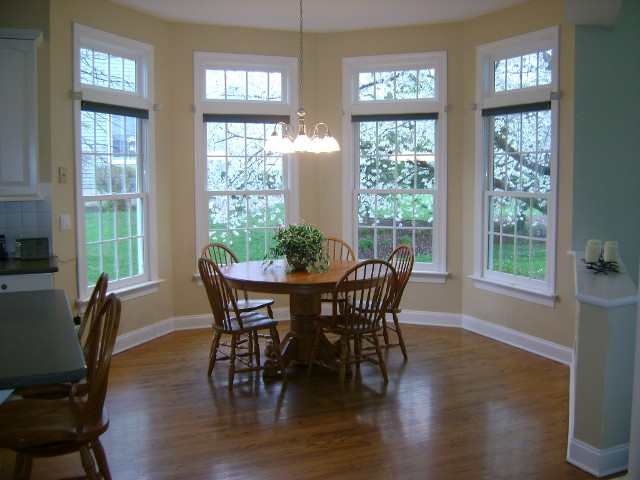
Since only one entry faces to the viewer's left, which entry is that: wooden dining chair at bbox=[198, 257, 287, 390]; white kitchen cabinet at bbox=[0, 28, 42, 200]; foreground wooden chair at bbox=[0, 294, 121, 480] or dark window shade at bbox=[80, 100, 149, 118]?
the foreground wooden chair

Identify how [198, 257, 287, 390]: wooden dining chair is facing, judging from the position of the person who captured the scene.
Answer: facing away from the viewer and to the right of the viewer

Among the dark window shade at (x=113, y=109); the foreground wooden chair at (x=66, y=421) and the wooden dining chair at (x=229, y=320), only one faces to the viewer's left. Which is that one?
the foreground wooden chair

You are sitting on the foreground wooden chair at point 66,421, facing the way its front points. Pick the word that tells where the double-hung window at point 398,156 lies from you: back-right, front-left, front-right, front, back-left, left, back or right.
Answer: back-right

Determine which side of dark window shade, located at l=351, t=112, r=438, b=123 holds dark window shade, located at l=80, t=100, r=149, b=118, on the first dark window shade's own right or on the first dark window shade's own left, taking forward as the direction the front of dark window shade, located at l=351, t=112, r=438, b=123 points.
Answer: on the first dark window shade's own right

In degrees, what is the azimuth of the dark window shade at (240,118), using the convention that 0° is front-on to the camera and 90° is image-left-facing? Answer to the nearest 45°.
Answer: approximately 0°

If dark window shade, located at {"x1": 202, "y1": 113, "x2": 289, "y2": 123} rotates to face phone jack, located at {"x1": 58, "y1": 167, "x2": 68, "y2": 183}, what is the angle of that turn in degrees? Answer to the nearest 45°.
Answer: approximately 45° to its right

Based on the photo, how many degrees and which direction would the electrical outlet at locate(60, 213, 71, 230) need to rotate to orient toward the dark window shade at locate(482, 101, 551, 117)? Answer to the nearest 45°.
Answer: approximately 90° to its left

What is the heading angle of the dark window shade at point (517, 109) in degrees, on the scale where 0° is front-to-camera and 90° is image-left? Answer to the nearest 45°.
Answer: approximately 45°

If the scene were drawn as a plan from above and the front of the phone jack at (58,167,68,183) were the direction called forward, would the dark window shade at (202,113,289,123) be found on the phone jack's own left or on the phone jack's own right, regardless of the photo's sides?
on the phone jack's own left

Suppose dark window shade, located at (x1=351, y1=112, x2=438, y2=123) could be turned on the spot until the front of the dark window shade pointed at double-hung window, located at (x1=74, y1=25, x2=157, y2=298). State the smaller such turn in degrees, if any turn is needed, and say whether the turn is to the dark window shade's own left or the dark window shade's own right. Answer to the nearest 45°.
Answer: approximately 45° to the dark window shade's own right

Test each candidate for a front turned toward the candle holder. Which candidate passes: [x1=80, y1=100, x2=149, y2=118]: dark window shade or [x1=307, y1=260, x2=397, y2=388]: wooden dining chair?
the dark window shade

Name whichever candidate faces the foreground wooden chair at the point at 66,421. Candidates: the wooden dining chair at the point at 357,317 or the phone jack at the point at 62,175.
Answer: the phone jack
